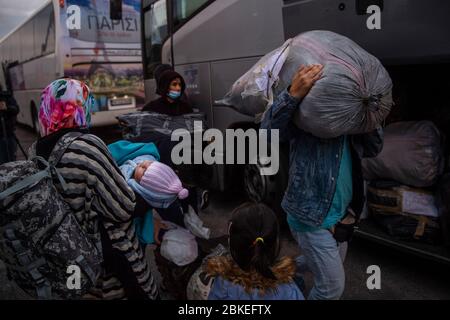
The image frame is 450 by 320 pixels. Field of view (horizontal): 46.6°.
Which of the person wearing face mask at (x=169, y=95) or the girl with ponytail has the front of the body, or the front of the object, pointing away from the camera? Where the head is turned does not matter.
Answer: the girl with ponytail

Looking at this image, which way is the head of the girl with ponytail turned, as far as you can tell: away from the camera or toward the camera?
away from the camera

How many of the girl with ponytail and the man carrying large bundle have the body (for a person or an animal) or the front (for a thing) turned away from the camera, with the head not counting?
1

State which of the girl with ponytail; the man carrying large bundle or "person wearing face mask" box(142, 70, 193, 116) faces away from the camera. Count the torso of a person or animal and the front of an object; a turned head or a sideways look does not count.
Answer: the girl with ponytail

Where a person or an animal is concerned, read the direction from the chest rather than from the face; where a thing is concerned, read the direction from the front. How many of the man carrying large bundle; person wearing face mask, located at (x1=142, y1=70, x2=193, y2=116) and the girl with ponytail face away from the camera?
1

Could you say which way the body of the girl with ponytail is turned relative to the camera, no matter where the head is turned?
away from the camera

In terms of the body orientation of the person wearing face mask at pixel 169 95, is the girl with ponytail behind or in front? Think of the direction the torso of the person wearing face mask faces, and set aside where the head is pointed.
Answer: in front
